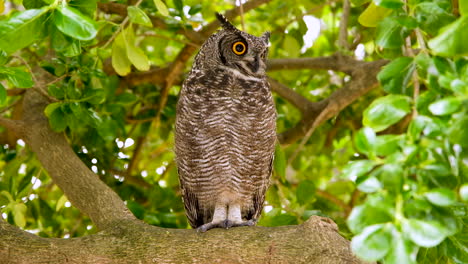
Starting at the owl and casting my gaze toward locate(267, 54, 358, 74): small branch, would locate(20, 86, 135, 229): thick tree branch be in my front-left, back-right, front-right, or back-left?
back-left

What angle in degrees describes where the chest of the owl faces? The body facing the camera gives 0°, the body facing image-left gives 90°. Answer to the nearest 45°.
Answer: approximately 0°

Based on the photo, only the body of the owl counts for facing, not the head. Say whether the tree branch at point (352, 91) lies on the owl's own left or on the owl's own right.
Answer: on the owl's own left

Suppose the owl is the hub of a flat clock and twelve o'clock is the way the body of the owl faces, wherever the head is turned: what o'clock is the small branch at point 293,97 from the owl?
The small branch is roughly at 7 o'clock from the owl.

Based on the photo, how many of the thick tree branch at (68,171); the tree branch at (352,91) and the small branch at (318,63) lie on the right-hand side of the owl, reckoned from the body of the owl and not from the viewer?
1

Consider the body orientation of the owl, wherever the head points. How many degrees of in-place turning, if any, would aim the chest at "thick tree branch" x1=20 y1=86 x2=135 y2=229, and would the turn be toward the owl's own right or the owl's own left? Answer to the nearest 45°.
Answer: approximately 90° to the owl's own right
